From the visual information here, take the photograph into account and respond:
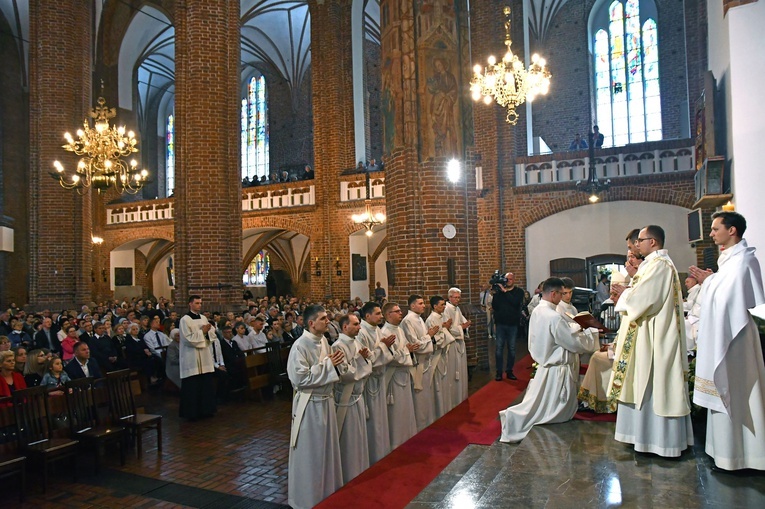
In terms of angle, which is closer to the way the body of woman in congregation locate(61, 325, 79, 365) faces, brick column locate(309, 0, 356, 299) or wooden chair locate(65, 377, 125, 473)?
the wooden chair

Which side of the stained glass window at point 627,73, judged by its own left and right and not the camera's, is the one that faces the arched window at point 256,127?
right

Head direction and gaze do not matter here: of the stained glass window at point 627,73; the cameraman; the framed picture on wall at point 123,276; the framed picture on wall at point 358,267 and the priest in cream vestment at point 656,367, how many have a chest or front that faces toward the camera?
4

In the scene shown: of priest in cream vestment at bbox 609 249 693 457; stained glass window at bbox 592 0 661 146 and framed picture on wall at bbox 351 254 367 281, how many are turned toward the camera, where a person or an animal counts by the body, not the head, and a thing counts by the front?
2

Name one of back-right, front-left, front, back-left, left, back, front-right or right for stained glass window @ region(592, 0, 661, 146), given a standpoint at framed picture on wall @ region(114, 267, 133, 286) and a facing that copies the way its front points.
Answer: front-left

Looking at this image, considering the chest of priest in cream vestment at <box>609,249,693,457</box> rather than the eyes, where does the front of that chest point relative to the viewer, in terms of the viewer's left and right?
facing to the left of the viewer

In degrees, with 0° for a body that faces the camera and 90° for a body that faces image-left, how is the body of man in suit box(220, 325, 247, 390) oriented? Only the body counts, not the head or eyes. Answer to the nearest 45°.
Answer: approximately 315°

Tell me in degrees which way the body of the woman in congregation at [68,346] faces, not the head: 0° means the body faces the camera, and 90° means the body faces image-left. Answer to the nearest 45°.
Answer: approximately 315°

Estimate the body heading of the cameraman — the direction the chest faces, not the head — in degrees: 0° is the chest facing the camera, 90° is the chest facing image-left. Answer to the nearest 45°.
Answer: approximately 0°

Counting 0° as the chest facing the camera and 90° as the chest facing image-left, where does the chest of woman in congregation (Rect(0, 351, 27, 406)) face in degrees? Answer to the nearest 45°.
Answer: approximately 315°
